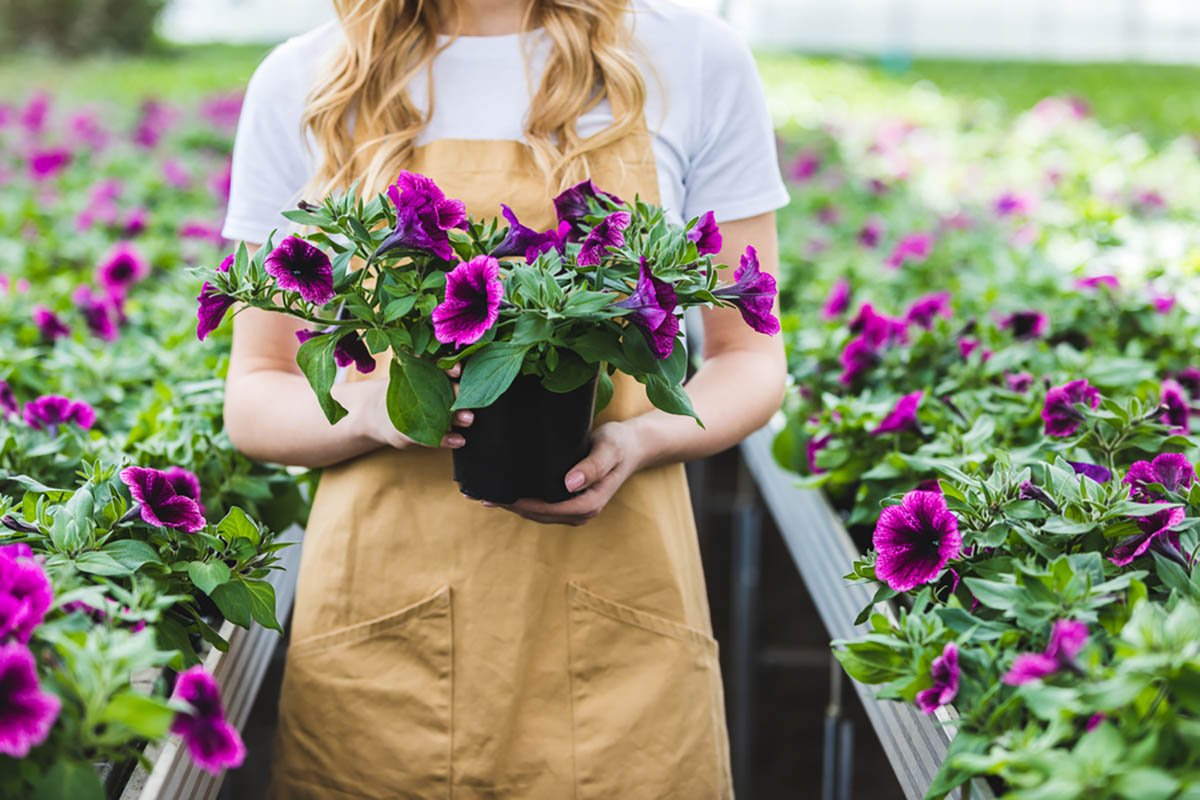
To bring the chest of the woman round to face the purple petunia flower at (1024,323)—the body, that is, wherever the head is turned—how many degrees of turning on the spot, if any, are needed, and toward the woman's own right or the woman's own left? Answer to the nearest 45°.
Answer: approximately 135° to the woman's own left

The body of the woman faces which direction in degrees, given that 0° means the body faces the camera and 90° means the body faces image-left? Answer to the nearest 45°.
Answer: approximately 0°

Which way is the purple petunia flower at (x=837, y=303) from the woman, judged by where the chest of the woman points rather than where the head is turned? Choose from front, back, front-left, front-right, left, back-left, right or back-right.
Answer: back-left

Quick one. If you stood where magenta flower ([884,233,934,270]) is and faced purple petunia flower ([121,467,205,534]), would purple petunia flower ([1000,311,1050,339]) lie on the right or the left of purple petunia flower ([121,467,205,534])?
left

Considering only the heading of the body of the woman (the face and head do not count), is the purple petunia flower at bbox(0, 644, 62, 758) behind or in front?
in front

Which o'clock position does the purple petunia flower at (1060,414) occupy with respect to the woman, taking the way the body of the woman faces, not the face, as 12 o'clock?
The purple petunia flower is roughly at 9 o'clock from the woman.

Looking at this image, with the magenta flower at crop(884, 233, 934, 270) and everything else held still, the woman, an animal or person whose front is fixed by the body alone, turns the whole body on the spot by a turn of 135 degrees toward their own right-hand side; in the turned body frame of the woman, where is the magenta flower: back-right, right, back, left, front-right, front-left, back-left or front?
right

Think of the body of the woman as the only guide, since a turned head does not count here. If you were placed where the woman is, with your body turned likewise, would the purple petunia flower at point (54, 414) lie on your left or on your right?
on your right

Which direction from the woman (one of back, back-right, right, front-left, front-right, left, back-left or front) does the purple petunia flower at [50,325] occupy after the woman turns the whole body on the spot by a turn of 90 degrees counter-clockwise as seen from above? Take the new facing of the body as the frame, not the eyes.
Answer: back-left

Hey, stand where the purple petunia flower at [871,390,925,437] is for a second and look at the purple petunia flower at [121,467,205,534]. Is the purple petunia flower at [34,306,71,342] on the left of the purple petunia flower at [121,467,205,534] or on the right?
right
